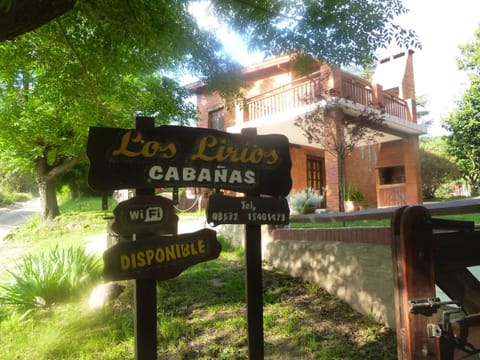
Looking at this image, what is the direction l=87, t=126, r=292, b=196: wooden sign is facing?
toward the camera

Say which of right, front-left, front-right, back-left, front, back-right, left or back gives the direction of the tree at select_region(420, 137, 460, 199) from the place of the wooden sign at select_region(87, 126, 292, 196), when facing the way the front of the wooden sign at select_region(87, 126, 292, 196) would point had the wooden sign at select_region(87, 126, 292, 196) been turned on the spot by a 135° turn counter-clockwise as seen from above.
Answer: front

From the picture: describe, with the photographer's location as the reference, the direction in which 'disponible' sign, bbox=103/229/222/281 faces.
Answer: facing the viewer

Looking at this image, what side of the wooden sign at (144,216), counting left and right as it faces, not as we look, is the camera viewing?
front

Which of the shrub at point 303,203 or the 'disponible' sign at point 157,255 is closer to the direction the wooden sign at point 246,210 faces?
the 'disponible' sign

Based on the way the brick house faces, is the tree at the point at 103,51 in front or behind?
in front

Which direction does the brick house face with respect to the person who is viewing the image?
facing the viewer and to the left of the viewer

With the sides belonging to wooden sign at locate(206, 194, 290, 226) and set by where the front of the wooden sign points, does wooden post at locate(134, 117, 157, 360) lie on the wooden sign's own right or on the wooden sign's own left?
on the wooden sign's own right

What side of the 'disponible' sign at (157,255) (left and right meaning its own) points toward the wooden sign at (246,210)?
left

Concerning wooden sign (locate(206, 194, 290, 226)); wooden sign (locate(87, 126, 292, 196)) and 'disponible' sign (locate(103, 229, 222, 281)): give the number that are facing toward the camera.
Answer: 3

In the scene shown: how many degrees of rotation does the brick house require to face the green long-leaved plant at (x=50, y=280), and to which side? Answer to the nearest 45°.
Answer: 0° — it already faces it

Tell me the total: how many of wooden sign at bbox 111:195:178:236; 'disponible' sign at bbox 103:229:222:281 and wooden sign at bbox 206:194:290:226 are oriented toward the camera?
3
